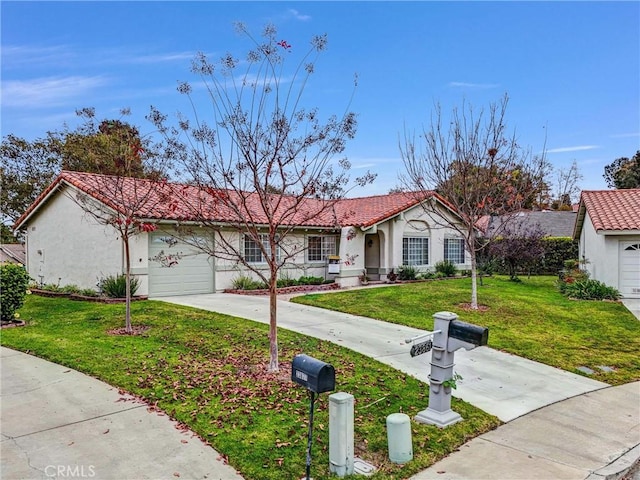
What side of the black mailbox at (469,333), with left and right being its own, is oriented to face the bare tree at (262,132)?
back

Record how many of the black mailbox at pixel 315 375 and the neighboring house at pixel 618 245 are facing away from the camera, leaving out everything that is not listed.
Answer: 0

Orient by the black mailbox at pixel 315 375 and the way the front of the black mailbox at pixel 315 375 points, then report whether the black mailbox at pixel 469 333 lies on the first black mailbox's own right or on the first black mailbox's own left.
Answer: on the first black mailbox's own left

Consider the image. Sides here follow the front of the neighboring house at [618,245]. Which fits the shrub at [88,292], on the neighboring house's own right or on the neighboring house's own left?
on the neighboring house's own right

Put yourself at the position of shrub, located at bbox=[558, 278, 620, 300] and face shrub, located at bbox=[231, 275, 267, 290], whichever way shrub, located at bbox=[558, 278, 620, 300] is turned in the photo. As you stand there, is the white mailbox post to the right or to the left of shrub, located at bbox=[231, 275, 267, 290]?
left

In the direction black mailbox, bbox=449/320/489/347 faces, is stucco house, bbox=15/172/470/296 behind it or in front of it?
behind

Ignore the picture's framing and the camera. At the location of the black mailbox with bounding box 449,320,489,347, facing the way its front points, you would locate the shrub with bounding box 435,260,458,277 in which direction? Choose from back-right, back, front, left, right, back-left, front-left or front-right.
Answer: back-left

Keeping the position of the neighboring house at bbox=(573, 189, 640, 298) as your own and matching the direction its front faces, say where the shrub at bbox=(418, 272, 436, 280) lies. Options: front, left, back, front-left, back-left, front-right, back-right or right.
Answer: right

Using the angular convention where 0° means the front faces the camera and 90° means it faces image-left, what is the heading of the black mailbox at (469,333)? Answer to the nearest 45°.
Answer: approximately 315°

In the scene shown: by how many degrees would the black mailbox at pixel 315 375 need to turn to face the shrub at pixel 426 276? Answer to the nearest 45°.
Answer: approximately 135° to its left

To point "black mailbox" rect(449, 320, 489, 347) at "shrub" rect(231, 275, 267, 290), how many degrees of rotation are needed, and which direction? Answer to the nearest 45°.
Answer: approximately 180°
